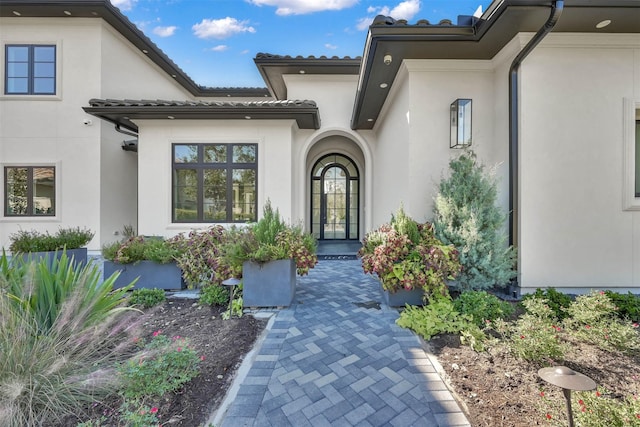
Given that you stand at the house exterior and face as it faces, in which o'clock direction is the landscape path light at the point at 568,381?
The landscape path light is roughly at 12 o'clock from the house exterior.

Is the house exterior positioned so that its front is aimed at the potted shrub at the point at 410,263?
yes

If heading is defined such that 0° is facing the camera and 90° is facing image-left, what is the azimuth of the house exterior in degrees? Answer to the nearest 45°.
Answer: approximately 0°

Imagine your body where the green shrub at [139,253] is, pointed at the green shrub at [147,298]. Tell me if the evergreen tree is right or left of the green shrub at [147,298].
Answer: left

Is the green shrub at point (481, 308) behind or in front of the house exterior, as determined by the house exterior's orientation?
in front

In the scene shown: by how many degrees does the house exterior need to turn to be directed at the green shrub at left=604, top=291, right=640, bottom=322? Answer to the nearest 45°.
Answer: approximately 45° to its left

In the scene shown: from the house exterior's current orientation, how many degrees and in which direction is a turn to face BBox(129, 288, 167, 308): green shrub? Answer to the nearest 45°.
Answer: approximately 45° to its right

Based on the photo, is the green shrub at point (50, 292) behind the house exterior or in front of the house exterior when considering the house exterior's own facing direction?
in front
